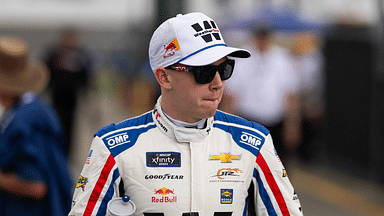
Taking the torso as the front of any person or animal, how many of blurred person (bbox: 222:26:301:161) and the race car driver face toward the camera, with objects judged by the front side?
2

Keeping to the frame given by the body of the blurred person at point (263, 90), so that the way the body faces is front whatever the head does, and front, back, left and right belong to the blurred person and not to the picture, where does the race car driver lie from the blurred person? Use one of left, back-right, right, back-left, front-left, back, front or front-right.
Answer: front

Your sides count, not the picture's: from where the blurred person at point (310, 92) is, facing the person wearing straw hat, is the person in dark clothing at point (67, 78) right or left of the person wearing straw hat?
right

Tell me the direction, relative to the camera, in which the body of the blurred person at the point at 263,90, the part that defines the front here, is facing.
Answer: toward the camera

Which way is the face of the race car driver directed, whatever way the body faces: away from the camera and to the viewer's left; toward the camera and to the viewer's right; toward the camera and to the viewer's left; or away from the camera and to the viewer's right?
toward the camera and to the viewer's right

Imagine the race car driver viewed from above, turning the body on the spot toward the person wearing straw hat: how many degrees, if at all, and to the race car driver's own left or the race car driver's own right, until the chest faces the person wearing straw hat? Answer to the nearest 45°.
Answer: approximately 135° to the race car driver's own right

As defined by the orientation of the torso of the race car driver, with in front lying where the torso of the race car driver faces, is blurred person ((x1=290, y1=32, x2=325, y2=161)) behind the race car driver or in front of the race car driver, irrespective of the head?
behind

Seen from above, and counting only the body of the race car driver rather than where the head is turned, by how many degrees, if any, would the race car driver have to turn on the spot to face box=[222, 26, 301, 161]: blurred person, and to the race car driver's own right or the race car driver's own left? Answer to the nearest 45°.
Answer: approximately 180°
